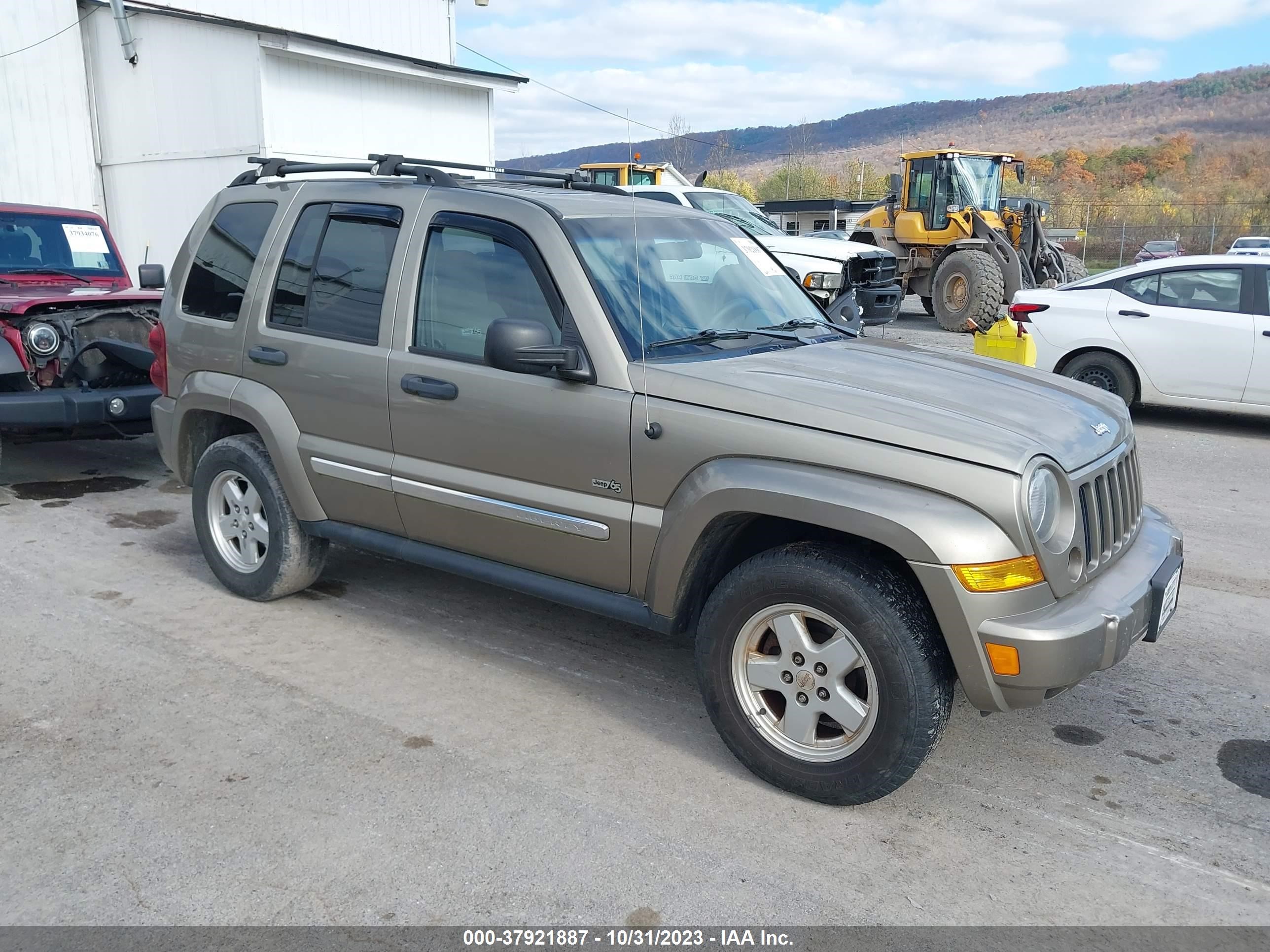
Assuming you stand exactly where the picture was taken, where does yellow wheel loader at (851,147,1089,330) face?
facing the viewer and to the right of the viewer

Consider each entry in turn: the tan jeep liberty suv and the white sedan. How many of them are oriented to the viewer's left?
0

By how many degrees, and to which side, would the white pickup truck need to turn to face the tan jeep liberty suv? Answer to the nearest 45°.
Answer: approximately 45° to its right

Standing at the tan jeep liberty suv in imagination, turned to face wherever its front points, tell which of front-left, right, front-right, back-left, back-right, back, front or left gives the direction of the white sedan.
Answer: left

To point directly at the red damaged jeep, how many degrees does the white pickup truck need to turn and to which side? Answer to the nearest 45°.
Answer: approximately 90° to its right

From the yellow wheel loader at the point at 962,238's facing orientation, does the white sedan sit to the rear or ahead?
ahead

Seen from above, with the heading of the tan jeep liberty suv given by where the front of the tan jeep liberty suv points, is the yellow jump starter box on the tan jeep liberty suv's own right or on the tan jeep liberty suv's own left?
on the tan jeep liberty suv's own left

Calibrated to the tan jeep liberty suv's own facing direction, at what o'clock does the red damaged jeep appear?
The red damaged jeep is roughly at 6 o'clock from the tan jeep liberty suv.

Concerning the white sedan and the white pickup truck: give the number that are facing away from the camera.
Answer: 0

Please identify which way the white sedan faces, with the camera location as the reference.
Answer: facing to the right of the viewer

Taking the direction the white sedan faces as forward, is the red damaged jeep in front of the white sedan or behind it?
behind

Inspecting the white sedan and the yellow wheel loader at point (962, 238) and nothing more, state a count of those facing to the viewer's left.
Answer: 0

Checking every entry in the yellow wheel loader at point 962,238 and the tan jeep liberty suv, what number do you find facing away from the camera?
0
